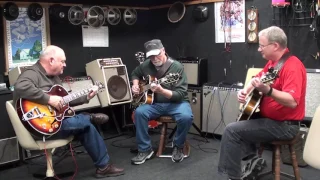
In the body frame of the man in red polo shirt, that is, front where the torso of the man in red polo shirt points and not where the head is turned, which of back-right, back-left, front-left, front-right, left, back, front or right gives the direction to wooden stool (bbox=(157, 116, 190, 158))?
front-right

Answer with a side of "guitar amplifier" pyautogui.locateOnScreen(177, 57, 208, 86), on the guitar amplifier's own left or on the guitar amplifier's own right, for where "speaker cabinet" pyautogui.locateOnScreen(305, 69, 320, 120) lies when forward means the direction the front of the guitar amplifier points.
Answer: on the guitar amplifier's own left

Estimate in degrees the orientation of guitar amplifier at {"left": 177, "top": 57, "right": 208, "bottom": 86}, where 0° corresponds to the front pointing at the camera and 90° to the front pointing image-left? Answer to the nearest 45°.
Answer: approximately 45°

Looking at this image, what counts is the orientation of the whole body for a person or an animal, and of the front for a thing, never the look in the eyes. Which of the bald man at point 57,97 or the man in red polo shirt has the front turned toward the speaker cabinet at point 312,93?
the bald man

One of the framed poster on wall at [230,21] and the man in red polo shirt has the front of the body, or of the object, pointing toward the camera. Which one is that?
the framed poster on wall

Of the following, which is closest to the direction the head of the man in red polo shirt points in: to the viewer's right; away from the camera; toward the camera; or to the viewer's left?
to the viewer's left

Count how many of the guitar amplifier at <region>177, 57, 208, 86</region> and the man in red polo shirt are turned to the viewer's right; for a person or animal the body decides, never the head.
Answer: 0

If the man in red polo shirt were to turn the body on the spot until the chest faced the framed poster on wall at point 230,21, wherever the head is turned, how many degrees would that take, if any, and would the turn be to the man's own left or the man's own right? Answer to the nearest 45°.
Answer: approximately 90° to the man's own right

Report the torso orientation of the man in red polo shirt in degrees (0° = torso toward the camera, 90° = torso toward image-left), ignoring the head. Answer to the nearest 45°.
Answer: approximately 90°

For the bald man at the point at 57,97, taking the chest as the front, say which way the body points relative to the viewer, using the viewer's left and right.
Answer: facing to the right of the viewer

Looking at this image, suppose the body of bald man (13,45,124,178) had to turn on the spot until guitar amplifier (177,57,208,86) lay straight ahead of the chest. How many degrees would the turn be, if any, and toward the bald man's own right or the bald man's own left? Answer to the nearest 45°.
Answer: approximately 45° to the bald man's own left

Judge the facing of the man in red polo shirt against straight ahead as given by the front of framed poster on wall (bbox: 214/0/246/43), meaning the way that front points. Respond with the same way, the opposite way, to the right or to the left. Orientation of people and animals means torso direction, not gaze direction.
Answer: to the right
